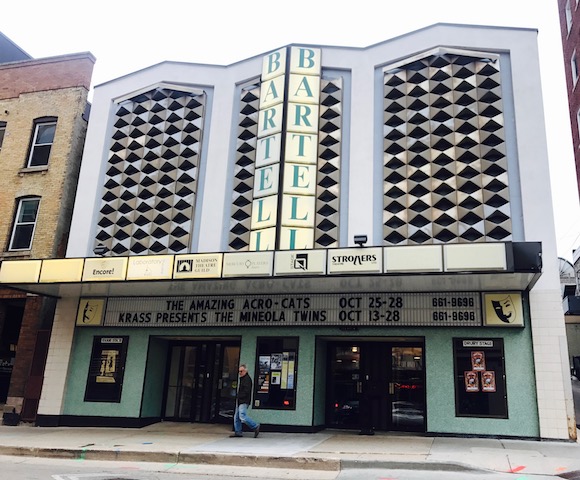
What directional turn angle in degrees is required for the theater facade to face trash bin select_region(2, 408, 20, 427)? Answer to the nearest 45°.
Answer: approximately 90° to its right

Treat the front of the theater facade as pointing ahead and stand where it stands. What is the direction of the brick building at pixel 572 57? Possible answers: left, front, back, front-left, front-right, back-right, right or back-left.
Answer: back-left

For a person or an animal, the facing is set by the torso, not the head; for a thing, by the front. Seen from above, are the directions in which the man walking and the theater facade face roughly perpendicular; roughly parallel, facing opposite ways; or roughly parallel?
roughly perpendicular

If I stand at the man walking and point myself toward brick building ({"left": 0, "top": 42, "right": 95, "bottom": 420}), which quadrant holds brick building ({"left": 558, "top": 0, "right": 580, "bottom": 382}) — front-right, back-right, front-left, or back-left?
back-right

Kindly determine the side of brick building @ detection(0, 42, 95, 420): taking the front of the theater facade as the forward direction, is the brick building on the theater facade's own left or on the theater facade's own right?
on the theater facade's own right
